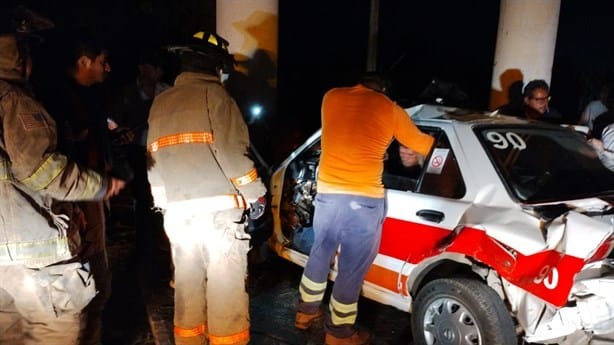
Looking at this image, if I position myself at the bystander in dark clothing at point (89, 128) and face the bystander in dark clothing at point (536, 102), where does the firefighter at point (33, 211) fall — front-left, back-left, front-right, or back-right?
back-right

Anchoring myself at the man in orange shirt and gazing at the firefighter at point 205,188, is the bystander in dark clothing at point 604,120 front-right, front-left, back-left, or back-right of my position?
back-right

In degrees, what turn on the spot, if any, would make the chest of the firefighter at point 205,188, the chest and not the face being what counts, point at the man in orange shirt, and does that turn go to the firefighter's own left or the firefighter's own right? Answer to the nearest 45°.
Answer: approximately 45° to the firefighter's own right

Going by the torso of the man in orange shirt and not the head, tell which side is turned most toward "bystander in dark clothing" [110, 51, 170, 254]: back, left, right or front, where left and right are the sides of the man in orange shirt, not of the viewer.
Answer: left

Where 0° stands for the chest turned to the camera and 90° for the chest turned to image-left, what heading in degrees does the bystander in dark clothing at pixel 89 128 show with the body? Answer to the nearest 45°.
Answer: approximately 270°

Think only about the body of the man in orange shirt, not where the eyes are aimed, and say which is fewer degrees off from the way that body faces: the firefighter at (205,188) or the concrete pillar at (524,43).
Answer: the concrete pillar

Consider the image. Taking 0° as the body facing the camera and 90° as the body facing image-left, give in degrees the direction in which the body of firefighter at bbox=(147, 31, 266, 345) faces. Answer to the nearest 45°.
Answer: approximately 225°

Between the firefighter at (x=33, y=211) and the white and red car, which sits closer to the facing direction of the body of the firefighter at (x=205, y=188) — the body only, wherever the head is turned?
the white and red car

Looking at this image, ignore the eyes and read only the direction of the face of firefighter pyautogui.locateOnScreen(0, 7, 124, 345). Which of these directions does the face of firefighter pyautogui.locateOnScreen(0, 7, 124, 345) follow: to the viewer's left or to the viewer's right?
to the viewer's right

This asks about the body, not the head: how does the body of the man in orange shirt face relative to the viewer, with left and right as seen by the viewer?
facing away from the viewer and to the right of the viewer
